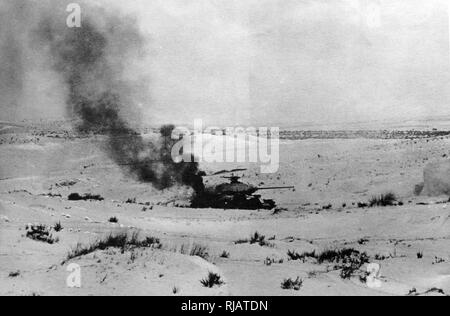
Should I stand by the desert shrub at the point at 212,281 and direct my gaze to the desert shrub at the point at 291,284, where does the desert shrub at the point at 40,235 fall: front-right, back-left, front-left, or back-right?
back-left

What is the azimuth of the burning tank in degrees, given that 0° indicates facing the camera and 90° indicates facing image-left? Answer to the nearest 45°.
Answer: approximately 270°

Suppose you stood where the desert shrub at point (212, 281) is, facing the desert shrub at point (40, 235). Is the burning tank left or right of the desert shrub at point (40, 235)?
right

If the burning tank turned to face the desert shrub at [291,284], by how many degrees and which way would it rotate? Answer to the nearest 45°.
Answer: approximately 90° to its right

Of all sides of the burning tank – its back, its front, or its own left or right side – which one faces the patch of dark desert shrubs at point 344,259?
right

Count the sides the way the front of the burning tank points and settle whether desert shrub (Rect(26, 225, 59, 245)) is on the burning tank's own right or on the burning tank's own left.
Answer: on the burning tank's own right

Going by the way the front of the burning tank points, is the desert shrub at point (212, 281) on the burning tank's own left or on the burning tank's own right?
on the burning tank's own right
